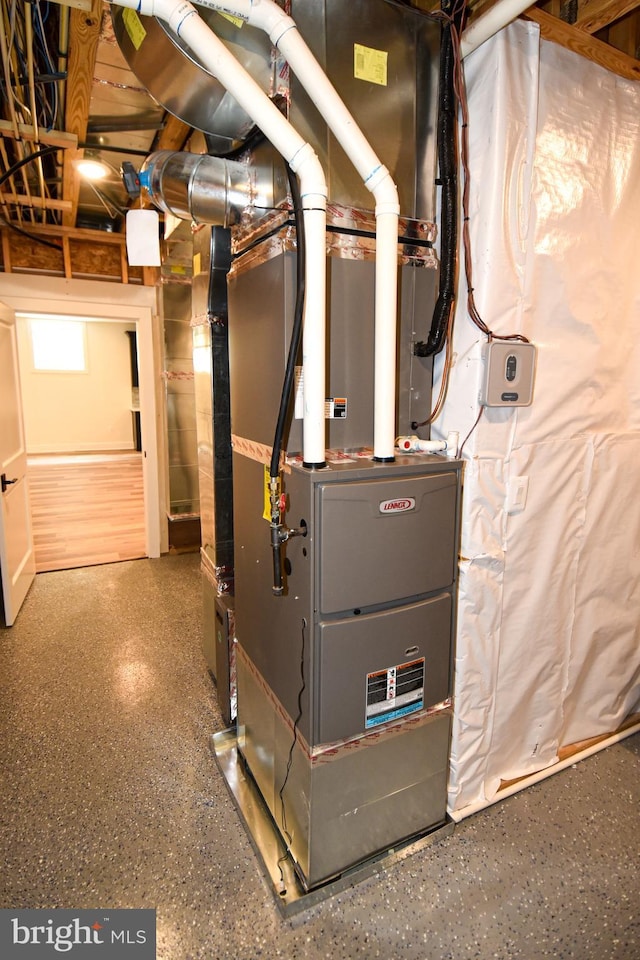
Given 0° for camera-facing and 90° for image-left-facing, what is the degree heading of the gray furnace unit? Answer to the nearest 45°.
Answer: approximately 315°
